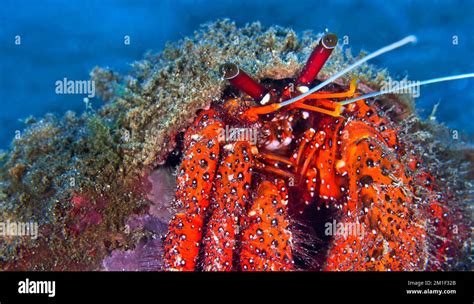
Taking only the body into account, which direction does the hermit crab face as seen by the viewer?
toward the camera
